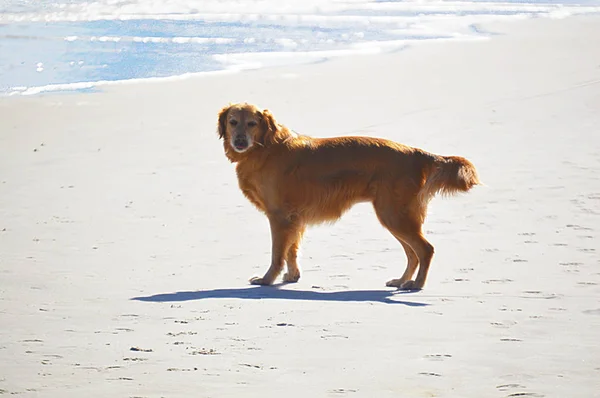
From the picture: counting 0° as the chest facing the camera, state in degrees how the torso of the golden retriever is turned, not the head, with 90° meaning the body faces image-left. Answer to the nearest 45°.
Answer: approximately 90°
